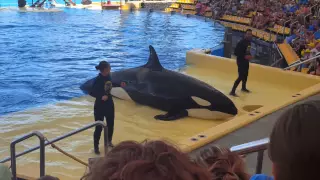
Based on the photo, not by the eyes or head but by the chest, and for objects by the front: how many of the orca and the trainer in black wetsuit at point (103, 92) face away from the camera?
0

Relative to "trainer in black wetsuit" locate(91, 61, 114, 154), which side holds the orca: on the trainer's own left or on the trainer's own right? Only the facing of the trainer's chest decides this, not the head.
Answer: on the trainer's own left

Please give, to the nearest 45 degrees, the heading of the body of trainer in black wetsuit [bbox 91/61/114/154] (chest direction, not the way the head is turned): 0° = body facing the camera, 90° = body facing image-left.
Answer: approximately 315°

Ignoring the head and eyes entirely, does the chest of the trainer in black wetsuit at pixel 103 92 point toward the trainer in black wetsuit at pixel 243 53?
no

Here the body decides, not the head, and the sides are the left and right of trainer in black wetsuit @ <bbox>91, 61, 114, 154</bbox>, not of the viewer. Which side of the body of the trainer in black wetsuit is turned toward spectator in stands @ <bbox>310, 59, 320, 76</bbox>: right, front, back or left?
left
